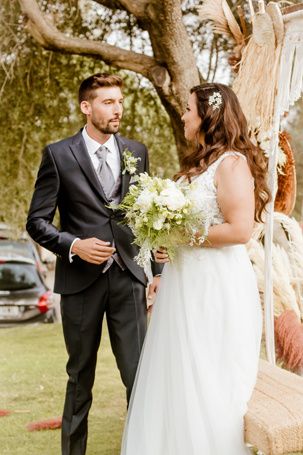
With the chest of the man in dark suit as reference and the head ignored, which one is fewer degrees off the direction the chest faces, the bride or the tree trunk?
the bride

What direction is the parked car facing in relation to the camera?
away from the camera

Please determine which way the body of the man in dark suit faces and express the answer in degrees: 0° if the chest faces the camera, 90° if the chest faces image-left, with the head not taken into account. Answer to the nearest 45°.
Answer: approximately 315°

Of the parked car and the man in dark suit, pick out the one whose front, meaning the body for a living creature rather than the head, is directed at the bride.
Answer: the man in dark suit

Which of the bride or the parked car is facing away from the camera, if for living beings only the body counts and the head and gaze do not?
the parked car

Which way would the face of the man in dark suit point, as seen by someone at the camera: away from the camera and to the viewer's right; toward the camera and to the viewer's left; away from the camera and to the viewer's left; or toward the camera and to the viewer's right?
toward the camera and to the viewer's right

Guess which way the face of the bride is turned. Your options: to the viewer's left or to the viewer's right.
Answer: to the viewer's left

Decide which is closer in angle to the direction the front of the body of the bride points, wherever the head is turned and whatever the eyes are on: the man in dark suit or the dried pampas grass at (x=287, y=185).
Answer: the man in dark suit

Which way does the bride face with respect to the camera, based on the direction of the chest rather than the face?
to the viewer's left

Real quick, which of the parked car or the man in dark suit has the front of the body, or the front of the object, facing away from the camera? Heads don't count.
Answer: the parked car
